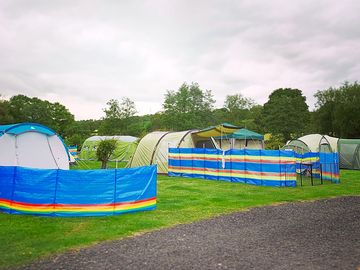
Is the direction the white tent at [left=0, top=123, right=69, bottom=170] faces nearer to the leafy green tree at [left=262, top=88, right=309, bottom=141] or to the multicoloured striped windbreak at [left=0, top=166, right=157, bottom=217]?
the multicoloured striped windbreak

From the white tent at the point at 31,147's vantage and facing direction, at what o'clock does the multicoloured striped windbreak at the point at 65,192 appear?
The multicoloured striped windbreak is roughly at 12 o'clock from the white tent.

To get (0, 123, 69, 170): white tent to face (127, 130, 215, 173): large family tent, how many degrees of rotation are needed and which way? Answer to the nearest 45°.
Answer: approximately 90° to its left

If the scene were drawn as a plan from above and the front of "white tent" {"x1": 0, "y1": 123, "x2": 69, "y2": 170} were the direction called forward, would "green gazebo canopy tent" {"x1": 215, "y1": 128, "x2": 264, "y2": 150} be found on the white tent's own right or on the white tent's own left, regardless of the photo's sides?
on the white tent's own left

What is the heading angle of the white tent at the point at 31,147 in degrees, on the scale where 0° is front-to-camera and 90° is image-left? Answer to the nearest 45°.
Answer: approximately 0°

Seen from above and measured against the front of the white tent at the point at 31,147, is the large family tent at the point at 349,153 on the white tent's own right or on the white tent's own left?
on the white tent's own left

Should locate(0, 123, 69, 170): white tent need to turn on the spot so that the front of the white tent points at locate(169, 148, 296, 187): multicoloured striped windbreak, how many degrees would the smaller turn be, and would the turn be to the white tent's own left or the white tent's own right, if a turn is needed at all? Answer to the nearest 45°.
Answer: approximately 90° to the white tent's own left

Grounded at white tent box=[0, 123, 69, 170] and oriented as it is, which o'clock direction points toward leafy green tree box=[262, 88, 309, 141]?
The leafy green tree is roughly at 8 o'clock from the white tent.

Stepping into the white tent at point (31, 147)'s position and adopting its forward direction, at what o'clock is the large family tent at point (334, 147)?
The large family tent is roughly at 9 o'clock from the white tent.
